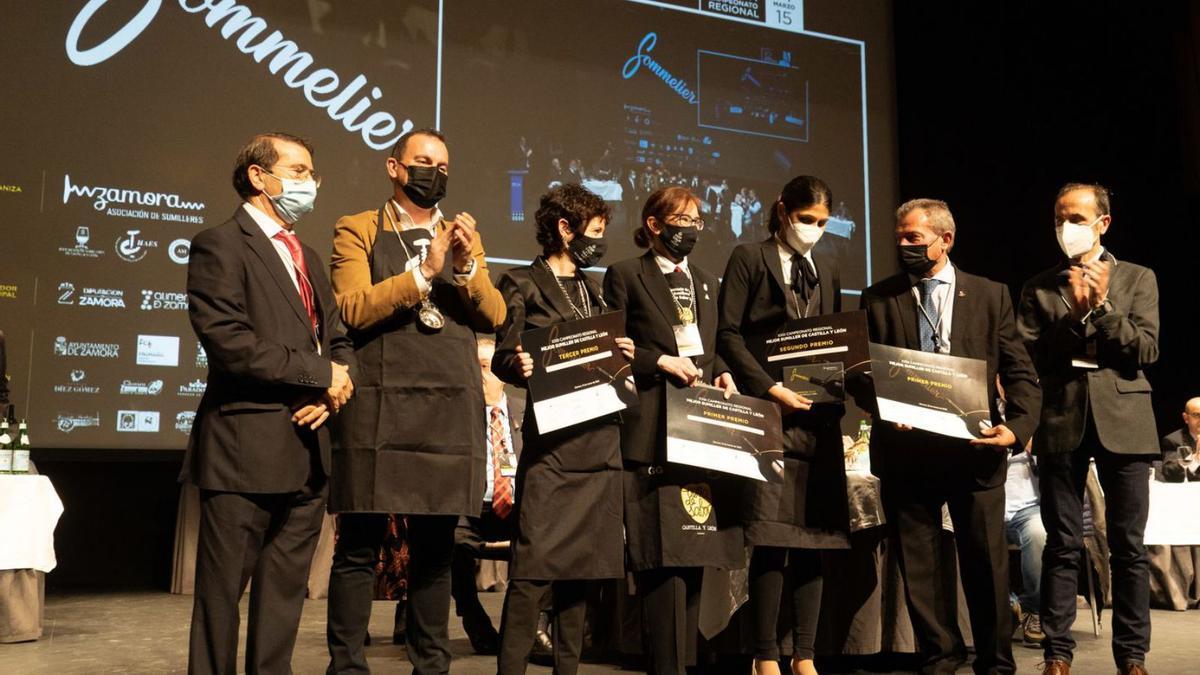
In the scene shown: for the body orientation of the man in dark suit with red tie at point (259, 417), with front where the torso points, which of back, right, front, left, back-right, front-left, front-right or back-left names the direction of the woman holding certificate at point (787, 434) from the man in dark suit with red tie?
front-left

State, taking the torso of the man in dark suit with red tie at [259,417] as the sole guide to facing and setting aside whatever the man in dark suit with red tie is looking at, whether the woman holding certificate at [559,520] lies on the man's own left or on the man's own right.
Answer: on the man's own left

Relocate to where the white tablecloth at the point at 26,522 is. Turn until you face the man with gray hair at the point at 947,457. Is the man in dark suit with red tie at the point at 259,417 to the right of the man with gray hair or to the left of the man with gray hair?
right

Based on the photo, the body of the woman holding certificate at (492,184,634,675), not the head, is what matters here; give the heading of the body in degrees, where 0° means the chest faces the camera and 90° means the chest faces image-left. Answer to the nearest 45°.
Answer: approximately 315°

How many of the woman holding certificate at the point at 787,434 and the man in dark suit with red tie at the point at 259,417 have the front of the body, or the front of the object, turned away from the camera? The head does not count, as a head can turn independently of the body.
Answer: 0

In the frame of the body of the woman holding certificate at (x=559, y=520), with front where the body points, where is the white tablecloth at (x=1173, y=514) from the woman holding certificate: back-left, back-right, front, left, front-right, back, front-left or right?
left

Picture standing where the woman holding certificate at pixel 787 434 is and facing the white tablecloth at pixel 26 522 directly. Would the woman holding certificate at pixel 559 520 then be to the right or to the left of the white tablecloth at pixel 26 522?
left

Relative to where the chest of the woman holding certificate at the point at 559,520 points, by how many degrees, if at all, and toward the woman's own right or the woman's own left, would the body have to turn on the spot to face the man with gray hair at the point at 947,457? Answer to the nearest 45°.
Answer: approximately 45° to the woman's own left

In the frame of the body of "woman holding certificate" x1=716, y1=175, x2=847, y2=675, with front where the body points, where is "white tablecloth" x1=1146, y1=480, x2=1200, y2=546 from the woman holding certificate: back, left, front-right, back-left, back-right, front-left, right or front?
left

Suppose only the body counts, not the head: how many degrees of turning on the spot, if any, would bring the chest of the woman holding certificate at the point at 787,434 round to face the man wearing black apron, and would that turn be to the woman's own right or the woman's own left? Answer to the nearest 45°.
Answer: approximately 90° to the woman's own right

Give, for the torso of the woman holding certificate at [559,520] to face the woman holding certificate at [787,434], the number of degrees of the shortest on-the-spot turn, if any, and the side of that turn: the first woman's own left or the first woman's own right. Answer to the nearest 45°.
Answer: approximately 45° to the first woman's own left

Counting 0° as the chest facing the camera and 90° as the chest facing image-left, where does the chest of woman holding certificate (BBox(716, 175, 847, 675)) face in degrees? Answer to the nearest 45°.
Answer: approximately 315°
